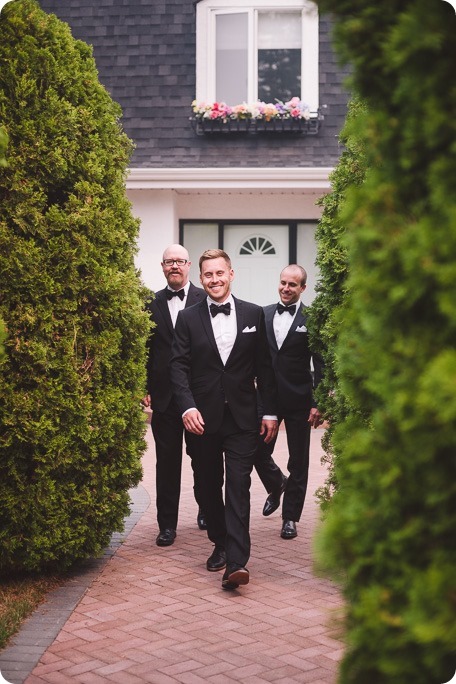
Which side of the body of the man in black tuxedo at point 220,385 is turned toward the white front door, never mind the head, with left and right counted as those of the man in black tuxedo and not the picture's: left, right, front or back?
back

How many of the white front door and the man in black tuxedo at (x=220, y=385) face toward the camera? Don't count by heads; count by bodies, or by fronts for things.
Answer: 2

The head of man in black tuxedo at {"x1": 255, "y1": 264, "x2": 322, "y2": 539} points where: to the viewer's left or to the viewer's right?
to the viewer's left

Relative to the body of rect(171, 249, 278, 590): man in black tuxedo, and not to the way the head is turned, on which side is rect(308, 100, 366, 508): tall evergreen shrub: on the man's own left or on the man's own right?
on the man's own left

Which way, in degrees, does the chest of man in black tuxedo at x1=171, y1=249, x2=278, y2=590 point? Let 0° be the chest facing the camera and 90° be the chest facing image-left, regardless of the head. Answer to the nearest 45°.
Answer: approximately 0°

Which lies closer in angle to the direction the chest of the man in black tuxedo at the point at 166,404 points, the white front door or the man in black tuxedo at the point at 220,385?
the man in black tuxedo

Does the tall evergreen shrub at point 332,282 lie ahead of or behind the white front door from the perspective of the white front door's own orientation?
ahead

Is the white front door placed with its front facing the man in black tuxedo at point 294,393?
yes

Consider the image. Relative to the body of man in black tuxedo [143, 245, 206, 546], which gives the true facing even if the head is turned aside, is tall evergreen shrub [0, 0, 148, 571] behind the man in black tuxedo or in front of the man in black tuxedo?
in front

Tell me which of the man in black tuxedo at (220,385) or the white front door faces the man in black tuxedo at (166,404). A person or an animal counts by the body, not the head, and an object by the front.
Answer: the white front door

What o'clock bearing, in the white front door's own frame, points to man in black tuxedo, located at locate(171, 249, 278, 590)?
The man in black tuxedo is roughly at 12 o'clock from the white front door.
